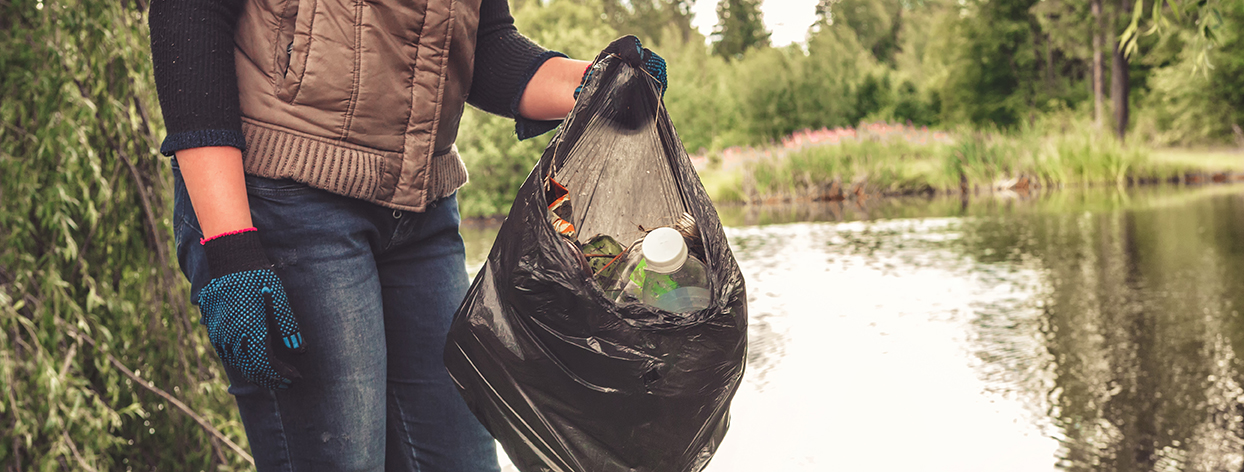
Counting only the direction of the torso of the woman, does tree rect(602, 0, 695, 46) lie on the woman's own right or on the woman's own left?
on the woman's own left

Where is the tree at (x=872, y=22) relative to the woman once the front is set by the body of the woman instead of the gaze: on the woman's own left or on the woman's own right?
on the woman's own left

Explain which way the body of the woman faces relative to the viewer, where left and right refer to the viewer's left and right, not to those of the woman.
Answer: facing the viewer and to the right of the viewer

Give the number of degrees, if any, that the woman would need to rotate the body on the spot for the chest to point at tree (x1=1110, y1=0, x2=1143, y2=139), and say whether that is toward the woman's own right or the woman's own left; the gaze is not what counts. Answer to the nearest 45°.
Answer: approximately 90° to the woman's own left
